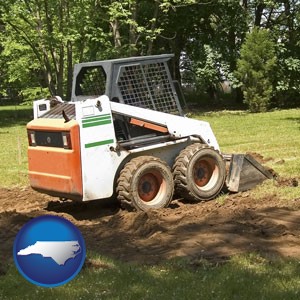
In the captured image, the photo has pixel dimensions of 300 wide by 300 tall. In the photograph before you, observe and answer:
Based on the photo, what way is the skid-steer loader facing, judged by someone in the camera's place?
facing away from the viewer and to the right of the viewer

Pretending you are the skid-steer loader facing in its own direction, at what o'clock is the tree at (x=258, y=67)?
The tree is roughly at 11 o'clock from the skid-steer loader.
